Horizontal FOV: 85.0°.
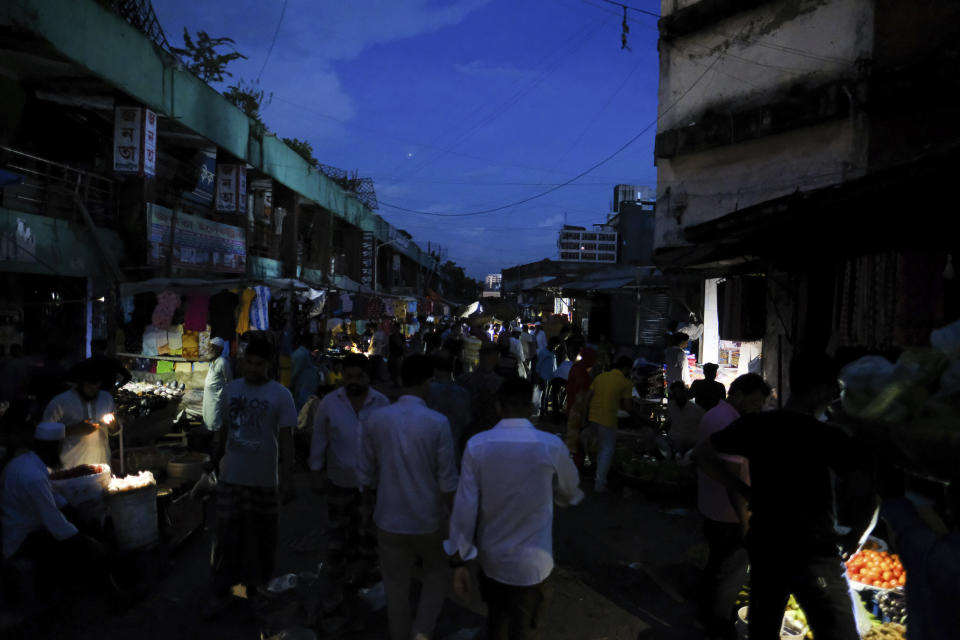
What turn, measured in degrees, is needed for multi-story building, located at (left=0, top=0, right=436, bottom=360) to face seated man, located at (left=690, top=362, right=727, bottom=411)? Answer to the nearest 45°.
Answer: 0° — it already faces them

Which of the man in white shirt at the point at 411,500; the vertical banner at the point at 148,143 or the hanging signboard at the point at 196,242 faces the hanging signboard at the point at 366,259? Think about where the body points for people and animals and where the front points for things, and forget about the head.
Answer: the man in white shirt

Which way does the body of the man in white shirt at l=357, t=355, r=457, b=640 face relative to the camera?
away from the camera

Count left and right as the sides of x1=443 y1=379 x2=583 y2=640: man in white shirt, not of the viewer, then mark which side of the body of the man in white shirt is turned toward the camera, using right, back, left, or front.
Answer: back

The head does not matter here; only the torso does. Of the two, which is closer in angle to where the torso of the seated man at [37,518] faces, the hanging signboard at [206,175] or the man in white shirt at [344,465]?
the man in white shirt

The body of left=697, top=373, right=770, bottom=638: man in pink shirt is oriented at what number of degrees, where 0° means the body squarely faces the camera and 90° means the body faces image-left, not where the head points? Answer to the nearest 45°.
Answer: approximately 270°

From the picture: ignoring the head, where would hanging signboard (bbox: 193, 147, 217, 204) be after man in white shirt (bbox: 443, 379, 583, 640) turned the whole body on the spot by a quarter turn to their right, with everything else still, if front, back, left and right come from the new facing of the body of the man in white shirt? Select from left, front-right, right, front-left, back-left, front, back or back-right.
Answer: back-left

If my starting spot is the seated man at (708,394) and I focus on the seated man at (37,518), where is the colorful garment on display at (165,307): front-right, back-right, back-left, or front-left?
front-right

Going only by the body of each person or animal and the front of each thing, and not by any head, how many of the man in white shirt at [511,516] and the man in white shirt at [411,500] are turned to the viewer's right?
0

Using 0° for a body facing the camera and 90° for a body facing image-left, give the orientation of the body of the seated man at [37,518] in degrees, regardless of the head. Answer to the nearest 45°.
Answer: approximately 270°

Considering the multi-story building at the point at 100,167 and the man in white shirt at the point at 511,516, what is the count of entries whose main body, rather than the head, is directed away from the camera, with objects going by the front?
1

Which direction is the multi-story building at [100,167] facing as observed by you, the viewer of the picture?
facing the viewer and to the right of the viewer

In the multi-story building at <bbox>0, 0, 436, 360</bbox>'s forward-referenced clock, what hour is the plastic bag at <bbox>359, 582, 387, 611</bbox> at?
The plastic bag is roughly at 1 o'clock from the multi-story building.

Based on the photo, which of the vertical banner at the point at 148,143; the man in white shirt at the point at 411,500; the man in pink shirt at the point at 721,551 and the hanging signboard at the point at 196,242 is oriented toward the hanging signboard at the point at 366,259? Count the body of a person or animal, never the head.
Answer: the man in white shirt at the point at 411,500

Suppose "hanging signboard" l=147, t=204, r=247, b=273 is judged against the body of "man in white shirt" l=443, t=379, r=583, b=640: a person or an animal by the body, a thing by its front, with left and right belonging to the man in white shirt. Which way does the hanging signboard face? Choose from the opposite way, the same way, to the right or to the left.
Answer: to the right

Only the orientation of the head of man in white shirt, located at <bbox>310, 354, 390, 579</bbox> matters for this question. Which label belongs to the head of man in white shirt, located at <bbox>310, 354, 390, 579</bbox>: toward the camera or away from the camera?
toward the camera

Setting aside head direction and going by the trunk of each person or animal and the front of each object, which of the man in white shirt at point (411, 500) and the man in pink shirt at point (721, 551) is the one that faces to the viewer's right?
the man in pink shirt at point (721, 551)

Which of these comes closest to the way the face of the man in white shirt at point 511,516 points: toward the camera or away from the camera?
away from the camera
